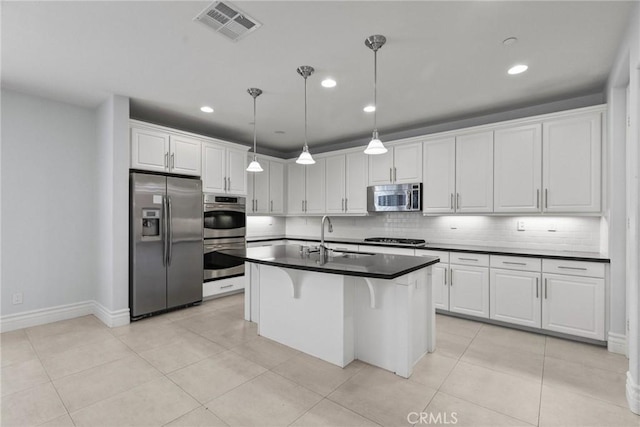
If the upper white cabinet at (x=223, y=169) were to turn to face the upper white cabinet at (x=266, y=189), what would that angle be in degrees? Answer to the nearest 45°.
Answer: approximately 90° to its left

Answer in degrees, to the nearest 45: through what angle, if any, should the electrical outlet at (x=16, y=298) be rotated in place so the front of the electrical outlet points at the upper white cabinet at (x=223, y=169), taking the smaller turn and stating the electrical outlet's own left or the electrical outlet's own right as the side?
approximately 90° to the electrical outlet's own left

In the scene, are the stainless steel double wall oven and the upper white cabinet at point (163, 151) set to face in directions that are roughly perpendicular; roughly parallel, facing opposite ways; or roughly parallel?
roughly parallel

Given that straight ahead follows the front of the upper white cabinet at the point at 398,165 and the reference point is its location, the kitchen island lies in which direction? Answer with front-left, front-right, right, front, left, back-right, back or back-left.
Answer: front-left

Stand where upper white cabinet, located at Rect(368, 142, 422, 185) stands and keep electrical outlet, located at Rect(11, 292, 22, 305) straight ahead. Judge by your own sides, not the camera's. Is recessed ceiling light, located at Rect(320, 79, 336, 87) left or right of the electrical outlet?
left

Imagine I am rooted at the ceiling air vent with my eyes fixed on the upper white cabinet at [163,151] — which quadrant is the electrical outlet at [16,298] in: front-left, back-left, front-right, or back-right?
front-left

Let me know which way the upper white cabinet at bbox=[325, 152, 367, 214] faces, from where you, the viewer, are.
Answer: facing the viewer and to the left of the viewer

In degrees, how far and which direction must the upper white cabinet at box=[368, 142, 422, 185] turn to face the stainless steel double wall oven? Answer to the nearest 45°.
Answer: approximately 45° to its right

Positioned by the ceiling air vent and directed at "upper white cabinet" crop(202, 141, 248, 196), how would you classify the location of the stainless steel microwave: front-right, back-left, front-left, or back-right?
front-right

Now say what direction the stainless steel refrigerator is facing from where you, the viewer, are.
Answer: facing the viewer and to the right of the viewer

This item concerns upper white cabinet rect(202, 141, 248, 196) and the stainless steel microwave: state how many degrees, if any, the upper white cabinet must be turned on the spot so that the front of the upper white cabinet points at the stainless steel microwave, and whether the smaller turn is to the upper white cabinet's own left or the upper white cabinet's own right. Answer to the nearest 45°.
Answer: approximately 45° to the upper white cabinet's own left

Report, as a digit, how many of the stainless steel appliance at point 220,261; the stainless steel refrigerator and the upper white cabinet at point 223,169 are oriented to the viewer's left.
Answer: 0

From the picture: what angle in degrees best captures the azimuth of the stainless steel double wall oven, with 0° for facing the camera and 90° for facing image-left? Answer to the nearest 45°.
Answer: approximately 315°

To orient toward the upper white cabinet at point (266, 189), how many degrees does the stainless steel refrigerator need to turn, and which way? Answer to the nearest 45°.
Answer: approximately 90° to its left

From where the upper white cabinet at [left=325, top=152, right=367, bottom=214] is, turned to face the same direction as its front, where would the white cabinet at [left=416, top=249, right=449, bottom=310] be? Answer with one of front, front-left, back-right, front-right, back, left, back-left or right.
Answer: left

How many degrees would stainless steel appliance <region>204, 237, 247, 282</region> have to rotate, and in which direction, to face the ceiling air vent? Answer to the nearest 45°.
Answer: approximately 45° to its right

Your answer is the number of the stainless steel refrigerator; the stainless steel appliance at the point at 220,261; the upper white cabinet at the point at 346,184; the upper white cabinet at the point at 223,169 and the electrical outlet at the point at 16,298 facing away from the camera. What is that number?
0
